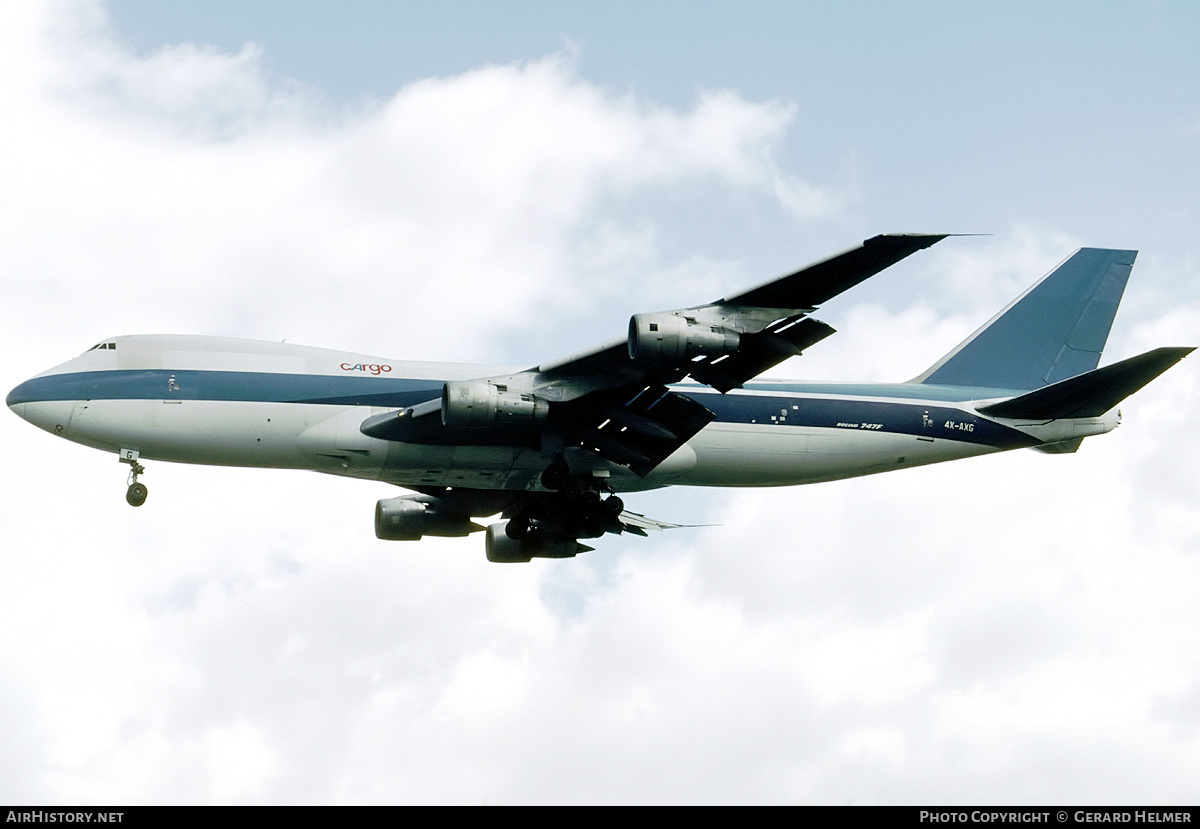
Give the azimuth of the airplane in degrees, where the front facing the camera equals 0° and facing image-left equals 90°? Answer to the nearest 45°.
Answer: approximately 90°
